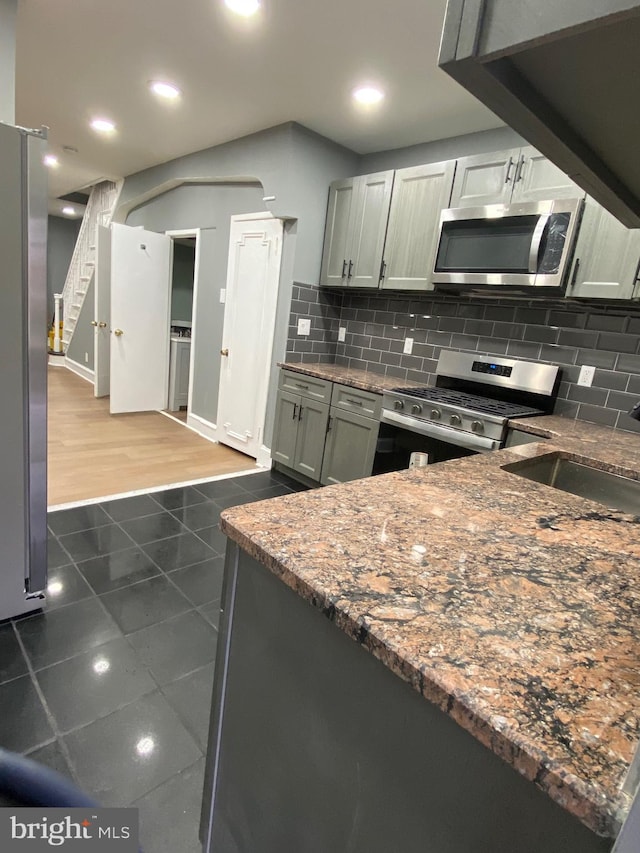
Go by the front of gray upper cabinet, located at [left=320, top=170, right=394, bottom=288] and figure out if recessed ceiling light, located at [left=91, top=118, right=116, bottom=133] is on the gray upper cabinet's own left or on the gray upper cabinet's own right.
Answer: on the gray upper cabinet's own right

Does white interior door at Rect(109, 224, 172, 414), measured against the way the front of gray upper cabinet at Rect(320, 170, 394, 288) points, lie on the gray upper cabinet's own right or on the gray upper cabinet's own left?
on the gray upper cabinet's own right

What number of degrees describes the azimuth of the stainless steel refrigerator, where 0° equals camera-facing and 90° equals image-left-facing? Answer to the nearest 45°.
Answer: approximately 270°

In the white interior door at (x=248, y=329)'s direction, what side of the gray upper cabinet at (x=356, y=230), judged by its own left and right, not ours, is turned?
right

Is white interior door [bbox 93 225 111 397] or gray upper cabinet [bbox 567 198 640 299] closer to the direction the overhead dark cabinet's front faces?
the white interior door

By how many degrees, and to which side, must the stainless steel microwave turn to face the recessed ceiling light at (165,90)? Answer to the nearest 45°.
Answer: approximately 45° to its right

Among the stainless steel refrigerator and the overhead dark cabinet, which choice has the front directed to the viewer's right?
the stainless steel refrigerator

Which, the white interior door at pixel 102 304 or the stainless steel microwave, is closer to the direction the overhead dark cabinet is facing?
the white interior door
